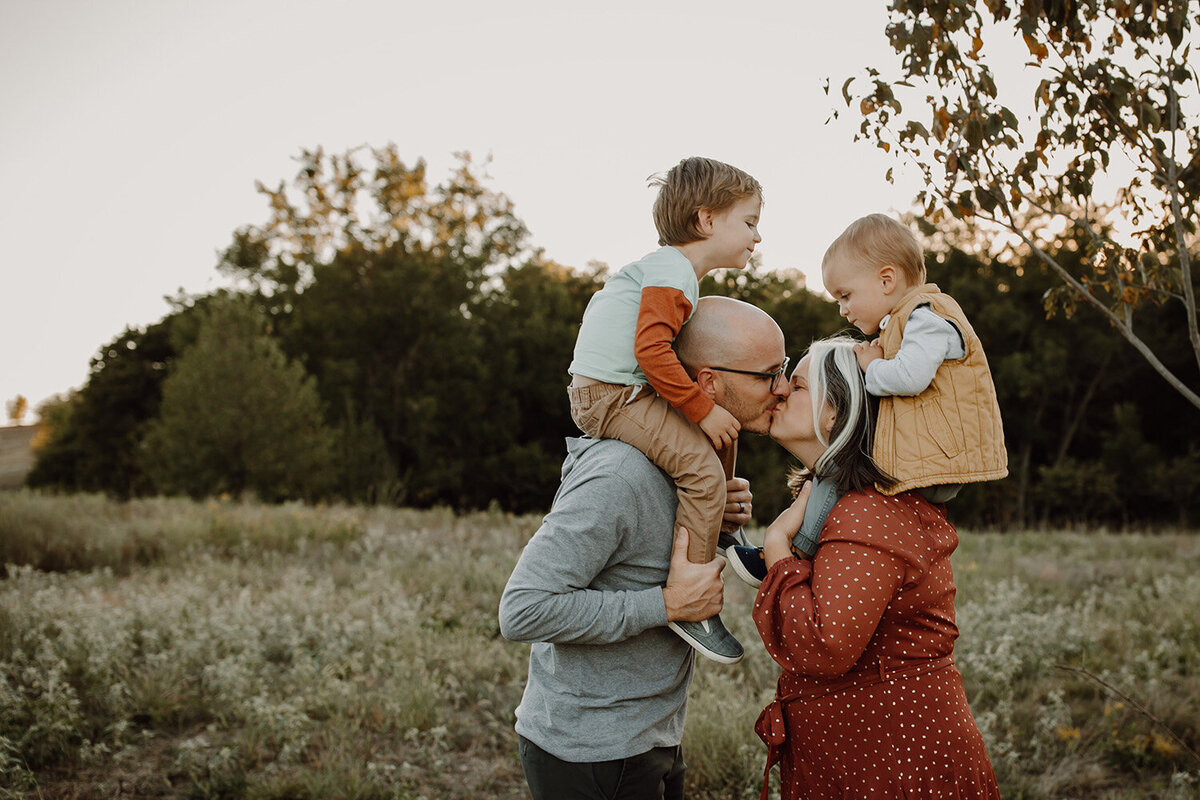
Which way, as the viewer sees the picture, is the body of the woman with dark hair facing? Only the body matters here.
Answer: to the viewer's left

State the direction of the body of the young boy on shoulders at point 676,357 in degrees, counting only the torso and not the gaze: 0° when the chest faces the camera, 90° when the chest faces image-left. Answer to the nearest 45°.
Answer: approximately 270°

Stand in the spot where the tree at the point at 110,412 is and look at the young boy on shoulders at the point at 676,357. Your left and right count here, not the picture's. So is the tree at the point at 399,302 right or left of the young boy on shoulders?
left

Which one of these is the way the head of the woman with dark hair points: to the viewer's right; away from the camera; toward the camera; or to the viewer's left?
to the viewer's left

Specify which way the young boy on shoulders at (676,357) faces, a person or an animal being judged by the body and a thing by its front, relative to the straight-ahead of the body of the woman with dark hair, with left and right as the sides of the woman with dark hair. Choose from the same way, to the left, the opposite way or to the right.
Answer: the opposite way

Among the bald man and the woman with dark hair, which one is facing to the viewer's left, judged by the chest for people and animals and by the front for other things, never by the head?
the woman with dark hair

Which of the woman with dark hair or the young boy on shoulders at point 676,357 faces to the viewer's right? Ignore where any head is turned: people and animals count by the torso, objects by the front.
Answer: the young boy on shoulders

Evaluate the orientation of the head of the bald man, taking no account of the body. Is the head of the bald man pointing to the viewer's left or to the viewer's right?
to the viewer's right

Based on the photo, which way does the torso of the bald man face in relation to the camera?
to the viewer's right
